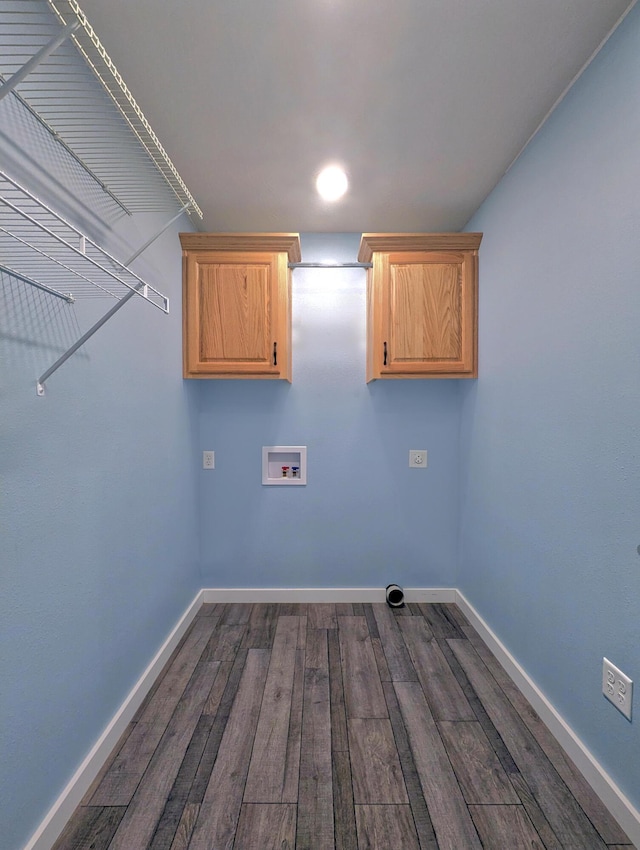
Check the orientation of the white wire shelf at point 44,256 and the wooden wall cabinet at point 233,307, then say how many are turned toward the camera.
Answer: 1

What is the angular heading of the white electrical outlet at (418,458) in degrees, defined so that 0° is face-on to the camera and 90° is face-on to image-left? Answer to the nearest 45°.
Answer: approximately 0°

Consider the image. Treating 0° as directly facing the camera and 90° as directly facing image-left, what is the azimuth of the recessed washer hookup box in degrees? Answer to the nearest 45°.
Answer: approximately 0°

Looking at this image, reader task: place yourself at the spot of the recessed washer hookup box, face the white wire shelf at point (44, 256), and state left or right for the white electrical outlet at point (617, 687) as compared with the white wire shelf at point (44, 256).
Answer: left

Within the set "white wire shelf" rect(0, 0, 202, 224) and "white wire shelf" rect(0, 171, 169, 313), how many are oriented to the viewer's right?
2

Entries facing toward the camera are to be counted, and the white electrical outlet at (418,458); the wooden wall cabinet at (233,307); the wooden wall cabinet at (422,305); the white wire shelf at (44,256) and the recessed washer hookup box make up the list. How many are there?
4

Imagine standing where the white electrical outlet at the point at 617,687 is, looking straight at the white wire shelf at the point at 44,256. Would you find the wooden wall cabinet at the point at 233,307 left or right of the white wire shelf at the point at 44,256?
right

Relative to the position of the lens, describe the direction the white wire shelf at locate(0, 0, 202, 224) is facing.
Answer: facing to the right of the viewer

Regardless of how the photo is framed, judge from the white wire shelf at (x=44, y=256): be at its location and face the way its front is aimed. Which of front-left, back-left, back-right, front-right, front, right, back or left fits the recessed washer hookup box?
front-left

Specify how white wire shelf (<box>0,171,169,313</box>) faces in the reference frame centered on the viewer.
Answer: facing to the right of the viewer
